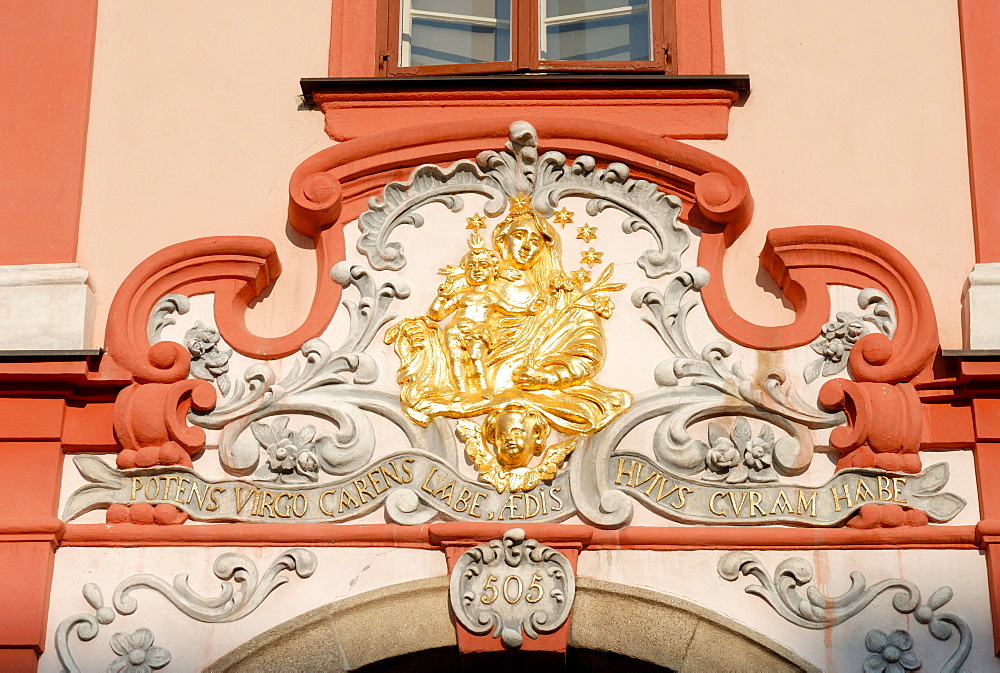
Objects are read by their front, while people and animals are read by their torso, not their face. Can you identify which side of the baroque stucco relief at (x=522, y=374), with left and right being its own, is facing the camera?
front
